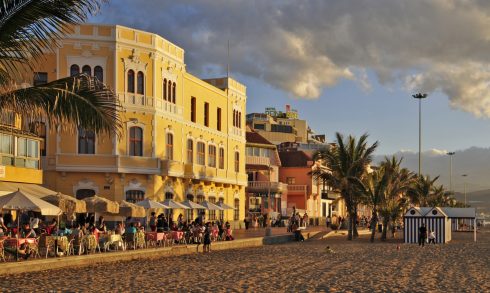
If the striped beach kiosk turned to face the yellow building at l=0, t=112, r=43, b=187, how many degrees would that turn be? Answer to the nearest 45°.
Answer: approximately 45° to its right

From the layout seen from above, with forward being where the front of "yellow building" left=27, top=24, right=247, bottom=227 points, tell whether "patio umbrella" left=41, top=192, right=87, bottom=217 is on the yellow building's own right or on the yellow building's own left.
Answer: on the yellow building's own right

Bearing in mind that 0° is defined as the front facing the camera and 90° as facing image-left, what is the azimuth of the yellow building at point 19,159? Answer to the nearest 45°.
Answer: approximately 315°

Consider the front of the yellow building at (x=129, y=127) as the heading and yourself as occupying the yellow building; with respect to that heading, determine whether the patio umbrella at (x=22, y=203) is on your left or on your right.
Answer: on your right

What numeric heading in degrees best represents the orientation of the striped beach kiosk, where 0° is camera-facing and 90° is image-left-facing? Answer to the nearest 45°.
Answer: approximately 0°

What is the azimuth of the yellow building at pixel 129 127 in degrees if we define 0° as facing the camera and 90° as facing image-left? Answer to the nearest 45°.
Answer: approximately 315°
